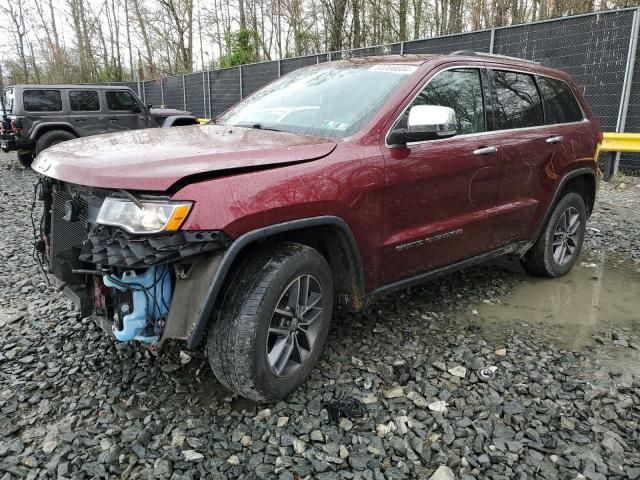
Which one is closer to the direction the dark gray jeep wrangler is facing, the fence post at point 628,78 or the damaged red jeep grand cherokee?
the fence post

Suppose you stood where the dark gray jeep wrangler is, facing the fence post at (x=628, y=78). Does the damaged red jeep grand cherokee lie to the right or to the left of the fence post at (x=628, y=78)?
right

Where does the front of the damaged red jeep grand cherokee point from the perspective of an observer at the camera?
facing the viewer and to the left of the viewer

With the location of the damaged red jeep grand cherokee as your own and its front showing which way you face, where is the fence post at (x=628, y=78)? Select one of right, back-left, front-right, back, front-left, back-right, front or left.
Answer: back

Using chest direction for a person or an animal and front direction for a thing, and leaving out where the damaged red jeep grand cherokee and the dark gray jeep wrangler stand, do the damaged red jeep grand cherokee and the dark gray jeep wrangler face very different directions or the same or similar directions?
very different directions

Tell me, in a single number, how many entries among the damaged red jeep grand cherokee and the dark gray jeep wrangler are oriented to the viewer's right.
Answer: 1

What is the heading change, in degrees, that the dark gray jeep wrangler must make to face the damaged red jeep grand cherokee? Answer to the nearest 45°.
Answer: approximately 90° to its right

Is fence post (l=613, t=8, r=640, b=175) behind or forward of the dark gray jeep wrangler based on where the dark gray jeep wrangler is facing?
forward

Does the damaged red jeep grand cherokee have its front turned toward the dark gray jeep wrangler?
no

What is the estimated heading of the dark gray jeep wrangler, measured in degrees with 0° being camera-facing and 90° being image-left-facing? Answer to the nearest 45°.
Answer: approximately 270°
